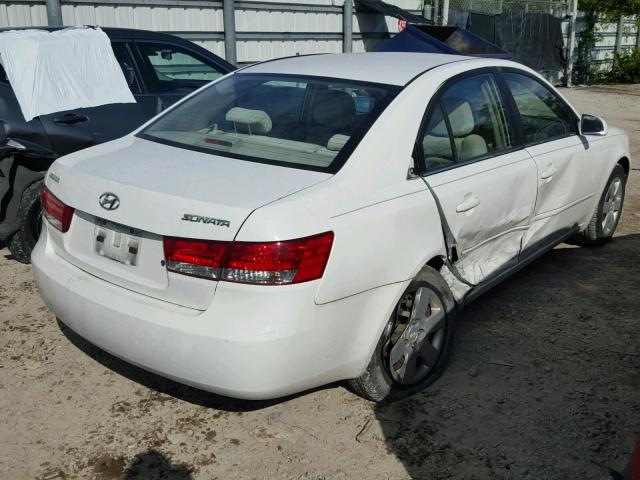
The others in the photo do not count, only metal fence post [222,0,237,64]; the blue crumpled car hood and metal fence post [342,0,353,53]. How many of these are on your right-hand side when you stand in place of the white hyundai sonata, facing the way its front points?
0

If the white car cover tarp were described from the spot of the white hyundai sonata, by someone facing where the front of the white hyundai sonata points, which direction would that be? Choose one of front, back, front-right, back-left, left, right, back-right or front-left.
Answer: left

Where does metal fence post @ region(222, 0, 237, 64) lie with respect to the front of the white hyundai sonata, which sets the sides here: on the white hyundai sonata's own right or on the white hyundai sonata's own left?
on the white hyundai sonata's own left

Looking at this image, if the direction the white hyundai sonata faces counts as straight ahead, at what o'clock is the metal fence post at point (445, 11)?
The metal fence post is roughly at 11 o'clock from the white hyundai sonata.

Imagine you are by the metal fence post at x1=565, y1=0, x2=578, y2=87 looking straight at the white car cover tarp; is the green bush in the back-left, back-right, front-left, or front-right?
back-left

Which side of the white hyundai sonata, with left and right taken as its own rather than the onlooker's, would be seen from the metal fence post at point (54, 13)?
left

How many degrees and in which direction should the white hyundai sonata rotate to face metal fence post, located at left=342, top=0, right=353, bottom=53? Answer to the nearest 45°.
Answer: approximately 45° to its left

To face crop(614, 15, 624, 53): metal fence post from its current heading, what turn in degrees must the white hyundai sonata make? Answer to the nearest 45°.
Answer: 0° — it already faces it

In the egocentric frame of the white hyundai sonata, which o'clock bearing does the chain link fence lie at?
The chain link fence is roughly at 11 o'clock from the white hyundai sonata.

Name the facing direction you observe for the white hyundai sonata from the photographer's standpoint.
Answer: facing away from the viewer and to the right of the viewer

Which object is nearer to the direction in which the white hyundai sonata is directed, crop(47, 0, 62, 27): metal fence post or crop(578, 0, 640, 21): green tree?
the green tree

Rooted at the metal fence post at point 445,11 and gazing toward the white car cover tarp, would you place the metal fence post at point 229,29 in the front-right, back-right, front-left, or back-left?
front-right
